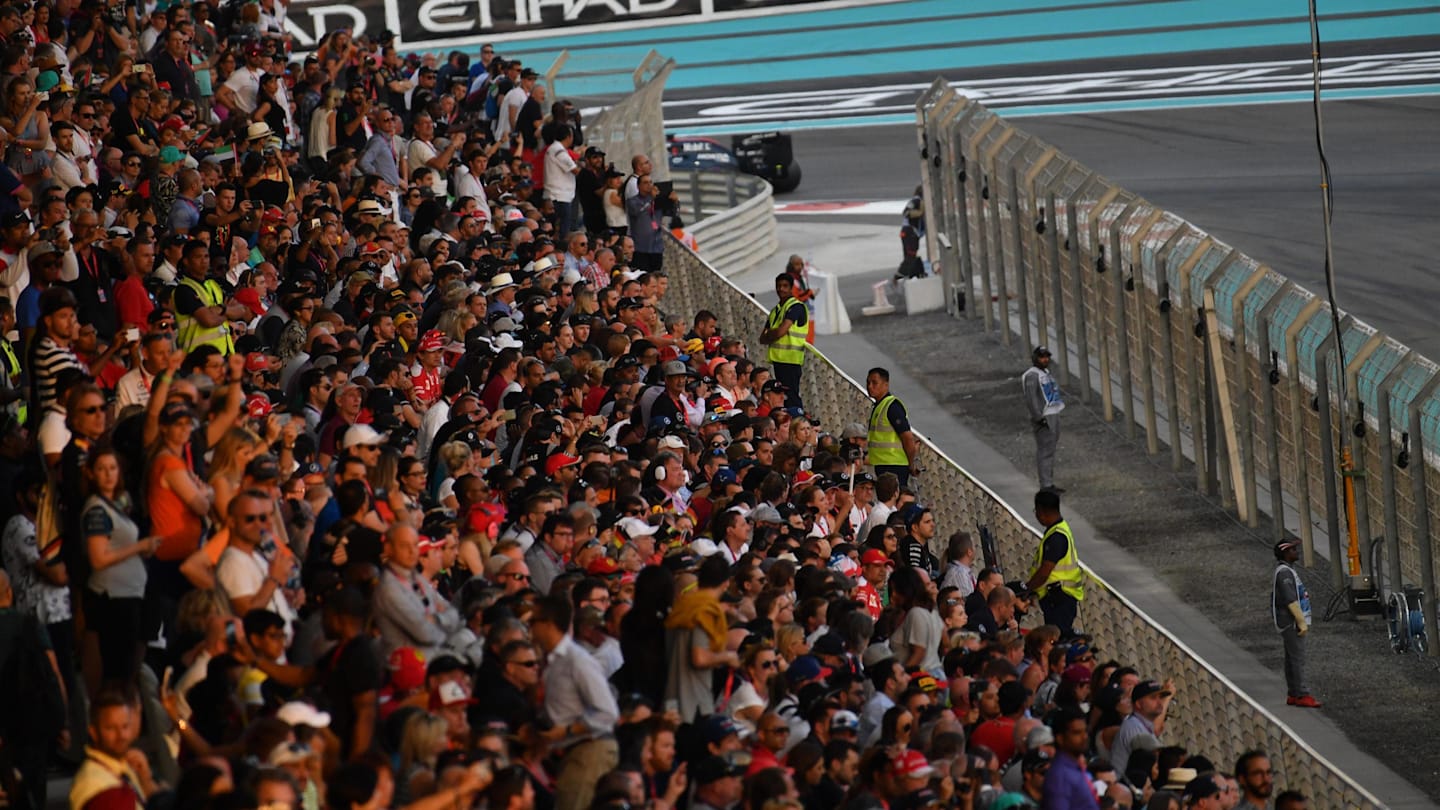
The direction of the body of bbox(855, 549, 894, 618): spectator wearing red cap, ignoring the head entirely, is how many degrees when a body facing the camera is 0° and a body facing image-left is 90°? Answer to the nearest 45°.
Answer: approximately 315°

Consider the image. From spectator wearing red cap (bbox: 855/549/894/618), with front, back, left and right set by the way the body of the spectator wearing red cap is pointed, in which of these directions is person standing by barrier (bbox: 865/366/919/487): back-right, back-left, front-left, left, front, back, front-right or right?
back-left

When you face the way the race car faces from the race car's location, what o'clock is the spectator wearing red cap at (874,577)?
The spectator wearing red cap is roughly at 9 o'clock from the race car.

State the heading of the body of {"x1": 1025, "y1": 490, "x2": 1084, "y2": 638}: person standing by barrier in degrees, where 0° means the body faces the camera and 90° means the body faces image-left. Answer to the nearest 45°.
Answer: approximately 90°

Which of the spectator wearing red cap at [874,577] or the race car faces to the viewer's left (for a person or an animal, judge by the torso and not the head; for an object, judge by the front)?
the race car

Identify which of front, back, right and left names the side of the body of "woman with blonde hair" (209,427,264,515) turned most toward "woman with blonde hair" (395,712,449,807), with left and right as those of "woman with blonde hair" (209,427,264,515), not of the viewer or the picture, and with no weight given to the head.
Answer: right

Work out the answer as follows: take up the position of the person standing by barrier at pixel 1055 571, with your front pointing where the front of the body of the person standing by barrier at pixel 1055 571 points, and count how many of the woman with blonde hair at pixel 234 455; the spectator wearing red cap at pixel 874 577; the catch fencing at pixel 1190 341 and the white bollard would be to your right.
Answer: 2

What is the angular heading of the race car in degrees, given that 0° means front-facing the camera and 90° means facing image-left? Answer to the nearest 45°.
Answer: approximately 90°

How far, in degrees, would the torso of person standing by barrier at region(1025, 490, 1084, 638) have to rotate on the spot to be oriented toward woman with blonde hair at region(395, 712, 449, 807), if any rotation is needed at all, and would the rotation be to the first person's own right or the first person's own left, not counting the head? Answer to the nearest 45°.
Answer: approximately 90° to the first person's own left

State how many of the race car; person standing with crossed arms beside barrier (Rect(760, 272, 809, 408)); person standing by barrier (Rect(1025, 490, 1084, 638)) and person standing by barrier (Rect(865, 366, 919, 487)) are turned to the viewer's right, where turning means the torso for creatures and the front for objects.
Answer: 0

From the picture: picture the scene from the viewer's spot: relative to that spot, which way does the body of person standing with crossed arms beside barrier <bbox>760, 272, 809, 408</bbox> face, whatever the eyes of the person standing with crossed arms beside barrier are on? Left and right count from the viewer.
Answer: facing the viewer and to the left of the viewer

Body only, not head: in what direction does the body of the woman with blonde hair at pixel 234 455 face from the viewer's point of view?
to the viewer's right
